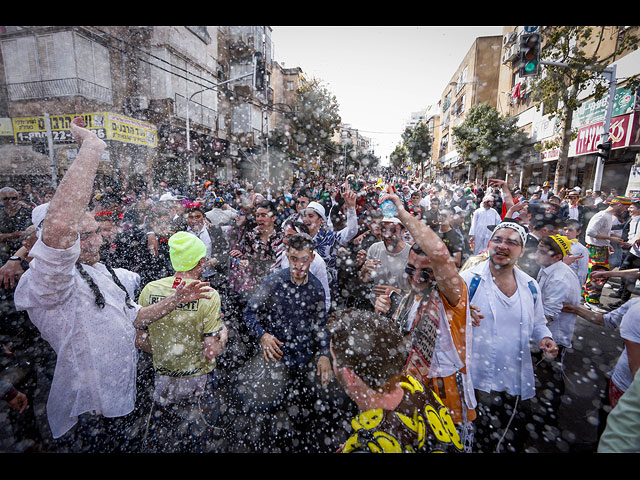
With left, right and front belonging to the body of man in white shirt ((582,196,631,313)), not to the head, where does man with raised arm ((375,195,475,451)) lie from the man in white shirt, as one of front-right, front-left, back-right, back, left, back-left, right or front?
right

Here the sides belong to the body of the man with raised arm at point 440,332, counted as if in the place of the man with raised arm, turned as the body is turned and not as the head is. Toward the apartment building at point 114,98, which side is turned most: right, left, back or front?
right

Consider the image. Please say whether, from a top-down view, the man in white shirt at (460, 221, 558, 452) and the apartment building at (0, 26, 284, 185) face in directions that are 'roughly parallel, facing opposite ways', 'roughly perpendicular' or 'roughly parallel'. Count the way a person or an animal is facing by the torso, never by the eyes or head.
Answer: roughly perpendicular

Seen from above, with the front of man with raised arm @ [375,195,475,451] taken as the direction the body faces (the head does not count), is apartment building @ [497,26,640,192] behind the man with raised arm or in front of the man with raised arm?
behind

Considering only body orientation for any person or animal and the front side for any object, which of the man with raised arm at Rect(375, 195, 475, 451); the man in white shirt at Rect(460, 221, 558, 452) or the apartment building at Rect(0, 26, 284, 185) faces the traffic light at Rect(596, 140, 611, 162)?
the apartment building

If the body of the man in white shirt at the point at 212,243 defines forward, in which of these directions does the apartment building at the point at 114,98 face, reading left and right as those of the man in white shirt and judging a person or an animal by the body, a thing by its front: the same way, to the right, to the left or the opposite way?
to the left

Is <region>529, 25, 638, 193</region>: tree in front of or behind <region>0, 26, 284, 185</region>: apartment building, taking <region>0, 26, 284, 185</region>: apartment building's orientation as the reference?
in front

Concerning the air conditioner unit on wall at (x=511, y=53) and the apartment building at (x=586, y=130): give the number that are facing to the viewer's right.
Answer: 0

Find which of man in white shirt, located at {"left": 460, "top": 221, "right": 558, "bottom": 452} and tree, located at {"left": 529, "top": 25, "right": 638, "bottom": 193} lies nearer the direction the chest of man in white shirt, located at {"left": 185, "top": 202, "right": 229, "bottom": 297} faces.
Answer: the man in white shirt
